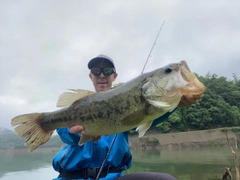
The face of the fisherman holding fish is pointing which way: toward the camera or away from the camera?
toward the camera

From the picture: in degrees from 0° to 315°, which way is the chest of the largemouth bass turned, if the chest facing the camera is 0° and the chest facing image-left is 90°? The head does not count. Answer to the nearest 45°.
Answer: approximately 270°

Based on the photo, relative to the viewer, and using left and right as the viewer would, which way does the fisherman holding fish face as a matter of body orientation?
facing the viewer
